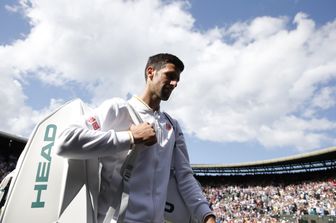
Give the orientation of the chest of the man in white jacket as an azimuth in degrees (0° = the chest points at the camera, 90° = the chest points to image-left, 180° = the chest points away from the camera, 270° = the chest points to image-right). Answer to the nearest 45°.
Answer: approximately 315°

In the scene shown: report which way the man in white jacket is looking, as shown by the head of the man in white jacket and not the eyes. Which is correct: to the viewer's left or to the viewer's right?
to the viewer's right
